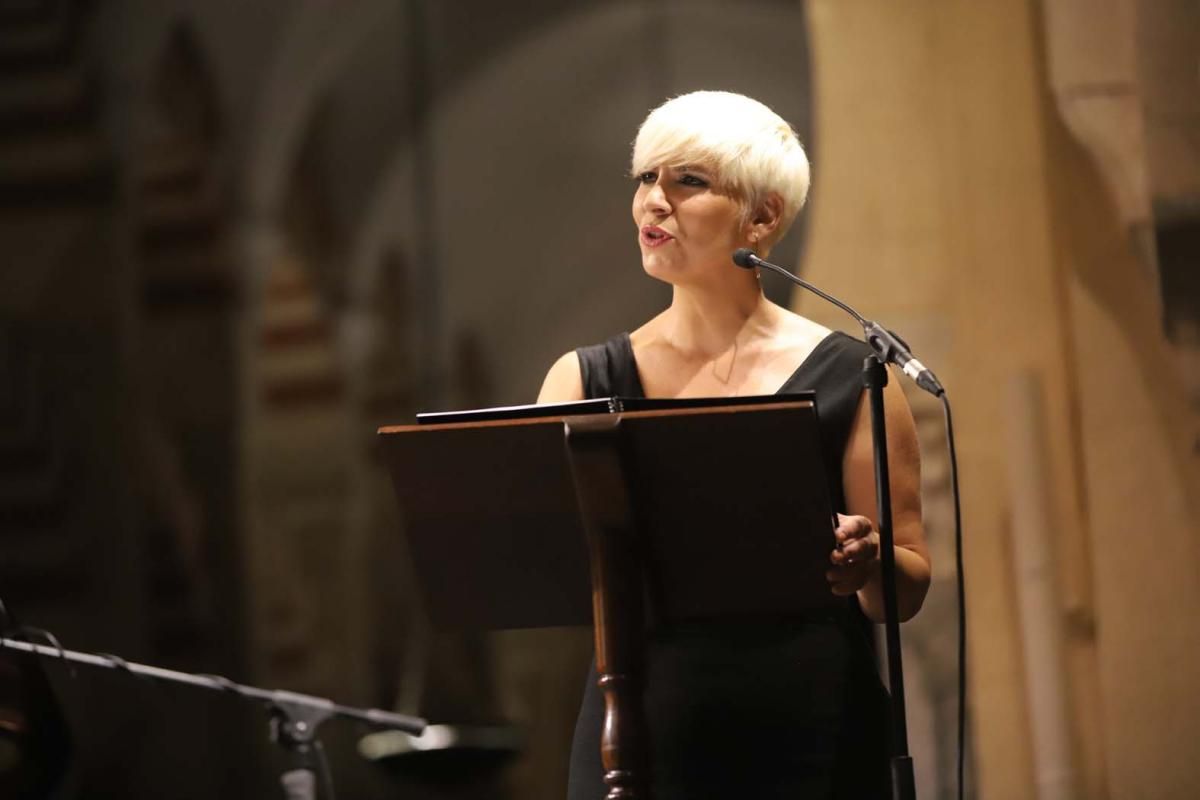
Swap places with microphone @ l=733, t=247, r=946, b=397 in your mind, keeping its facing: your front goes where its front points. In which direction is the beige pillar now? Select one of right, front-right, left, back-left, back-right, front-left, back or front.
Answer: right

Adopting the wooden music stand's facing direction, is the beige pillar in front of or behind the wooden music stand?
in front

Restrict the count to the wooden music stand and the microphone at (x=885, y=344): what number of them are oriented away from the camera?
1

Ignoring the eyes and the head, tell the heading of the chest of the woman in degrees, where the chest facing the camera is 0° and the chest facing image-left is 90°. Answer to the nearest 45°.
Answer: approximately 45°

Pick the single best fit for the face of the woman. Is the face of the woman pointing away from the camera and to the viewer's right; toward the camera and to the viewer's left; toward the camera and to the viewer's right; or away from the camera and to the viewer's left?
toward the camera and to the viewer's left

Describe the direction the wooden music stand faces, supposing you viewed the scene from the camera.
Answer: facing away from the viewer

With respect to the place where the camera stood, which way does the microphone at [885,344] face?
facing to the left of the viewer
